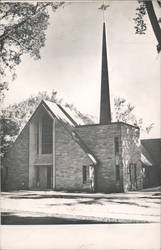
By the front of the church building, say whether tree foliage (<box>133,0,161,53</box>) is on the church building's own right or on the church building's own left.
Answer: on the church building's own left

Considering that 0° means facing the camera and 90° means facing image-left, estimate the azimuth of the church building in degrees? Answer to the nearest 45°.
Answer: approximately 45°
